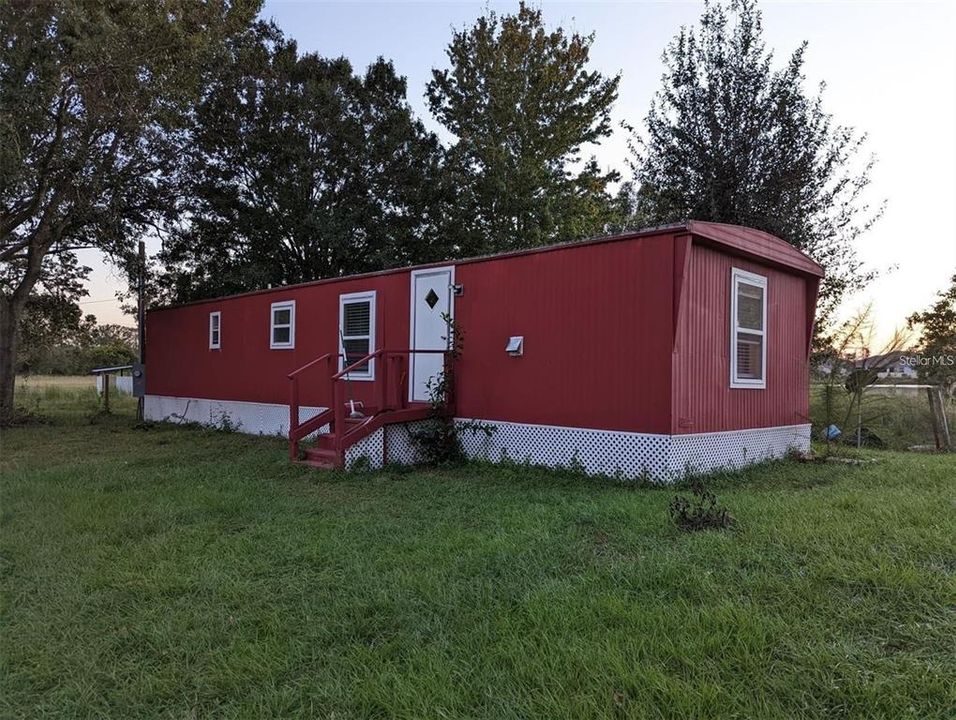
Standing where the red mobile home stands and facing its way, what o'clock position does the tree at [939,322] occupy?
The tree is roughly at 6 o'clock from the red mobile home.

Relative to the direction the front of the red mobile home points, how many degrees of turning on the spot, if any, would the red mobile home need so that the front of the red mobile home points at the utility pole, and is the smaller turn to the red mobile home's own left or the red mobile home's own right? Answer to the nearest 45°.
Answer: approximately 90° to the red mobile home's own right

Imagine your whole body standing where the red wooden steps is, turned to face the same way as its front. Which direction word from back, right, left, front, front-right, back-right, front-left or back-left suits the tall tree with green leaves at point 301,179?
back-right

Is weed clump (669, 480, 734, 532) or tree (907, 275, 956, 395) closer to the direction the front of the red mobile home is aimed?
the weed clump

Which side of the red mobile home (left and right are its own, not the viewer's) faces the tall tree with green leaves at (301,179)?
right

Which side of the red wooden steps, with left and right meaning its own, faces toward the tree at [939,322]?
back

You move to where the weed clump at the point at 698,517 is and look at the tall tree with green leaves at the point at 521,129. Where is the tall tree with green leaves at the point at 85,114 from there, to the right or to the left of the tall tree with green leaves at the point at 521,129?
left

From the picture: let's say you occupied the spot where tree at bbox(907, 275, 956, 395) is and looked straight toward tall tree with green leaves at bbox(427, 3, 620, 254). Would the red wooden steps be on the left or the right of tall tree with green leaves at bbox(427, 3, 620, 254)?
left

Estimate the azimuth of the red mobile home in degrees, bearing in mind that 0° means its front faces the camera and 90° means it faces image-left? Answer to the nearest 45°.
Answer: approximately 45°

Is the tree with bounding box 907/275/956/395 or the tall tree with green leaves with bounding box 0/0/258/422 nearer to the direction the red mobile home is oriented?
the tall tree with green leaves
